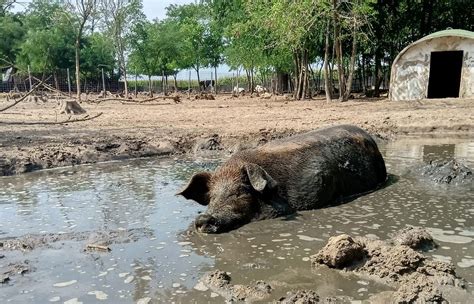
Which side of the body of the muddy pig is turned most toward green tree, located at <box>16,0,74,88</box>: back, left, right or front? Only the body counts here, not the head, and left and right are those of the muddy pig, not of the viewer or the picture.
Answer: right

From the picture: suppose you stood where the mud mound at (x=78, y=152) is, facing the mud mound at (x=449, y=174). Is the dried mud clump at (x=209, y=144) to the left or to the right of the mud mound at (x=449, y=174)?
left

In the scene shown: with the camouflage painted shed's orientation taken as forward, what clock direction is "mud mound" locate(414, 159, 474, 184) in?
The mud mound is roughly at 12 o'clock from the camouflage painted shed.

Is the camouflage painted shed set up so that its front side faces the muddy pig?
yes

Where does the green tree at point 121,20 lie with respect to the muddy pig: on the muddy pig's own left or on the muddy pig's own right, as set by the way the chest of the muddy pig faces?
on the muddy pig's own right

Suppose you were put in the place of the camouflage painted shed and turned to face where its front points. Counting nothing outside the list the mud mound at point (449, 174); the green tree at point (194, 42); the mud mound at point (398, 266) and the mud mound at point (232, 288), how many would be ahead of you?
3

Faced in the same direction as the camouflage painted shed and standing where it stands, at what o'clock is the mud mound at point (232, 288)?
The mud mound is roughly at 12 o'clock from the camouflage painted shed.

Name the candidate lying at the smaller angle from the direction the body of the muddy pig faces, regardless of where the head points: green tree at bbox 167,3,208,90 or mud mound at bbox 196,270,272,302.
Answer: the mud mound

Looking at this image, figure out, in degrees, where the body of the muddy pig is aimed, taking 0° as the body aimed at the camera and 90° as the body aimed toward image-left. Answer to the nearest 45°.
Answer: approximately 45°

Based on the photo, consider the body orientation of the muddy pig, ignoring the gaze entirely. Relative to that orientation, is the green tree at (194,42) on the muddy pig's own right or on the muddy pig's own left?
on the muddy pig's own right

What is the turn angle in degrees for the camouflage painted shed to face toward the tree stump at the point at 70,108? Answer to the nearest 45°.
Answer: approximately 45° to its right

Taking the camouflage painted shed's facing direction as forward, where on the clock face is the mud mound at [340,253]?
The mud mound is roughly at 12 o'clock from the camouflage painted shed.
